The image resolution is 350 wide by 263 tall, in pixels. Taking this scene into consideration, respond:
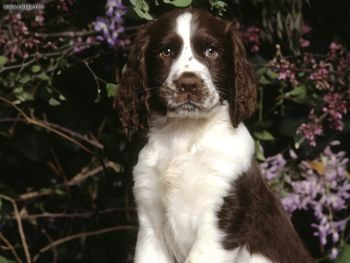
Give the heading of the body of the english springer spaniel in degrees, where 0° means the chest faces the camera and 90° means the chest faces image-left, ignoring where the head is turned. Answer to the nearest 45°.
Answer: approximately 45°

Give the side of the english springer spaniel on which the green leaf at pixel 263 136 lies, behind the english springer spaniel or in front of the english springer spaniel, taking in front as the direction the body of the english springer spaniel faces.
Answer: behind

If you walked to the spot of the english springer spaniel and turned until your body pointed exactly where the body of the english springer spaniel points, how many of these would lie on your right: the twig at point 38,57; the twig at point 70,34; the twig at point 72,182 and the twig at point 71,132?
4

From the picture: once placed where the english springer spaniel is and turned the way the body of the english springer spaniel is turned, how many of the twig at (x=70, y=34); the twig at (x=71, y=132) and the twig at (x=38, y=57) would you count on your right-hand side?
3

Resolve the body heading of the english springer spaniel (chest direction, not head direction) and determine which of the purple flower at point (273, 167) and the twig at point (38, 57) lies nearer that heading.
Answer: the twig

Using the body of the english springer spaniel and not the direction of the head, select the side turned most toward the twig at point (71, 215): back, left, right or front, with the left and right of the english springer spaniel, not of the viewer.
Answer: right

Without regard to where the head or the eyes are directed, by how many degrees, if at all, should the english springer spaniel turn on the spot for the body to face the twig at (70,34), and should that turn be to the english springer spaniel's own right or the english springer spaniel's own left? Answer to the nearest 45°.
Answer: approximately 90° to the english springer spaniel's own right

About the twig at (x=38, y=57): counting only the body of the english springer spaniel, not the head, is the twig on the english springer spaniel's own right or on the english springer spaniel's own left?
on the english springer spaniel's own right

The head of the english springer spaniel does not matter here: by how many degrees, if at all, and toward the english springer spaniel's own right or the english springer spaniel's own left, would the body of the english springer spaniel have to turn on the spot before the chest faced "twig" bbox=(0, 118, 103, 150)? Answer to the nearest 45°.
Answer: approximately 90° to the english springer spaniel's own right

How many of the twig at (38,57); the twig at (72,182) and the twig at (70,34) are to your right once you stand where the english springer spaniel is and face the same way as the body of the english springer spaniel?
3

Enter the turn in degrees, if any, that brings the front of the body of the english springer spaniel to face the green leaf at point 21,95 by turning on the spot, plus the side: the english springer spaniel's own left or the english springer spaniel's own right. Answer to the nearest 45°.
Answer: approximately 90° to the english springer spaniel's own right

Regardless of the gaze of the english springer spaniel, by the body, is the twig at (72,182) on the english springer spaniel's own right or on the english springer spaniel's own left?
on the english springer spaniel's own right
